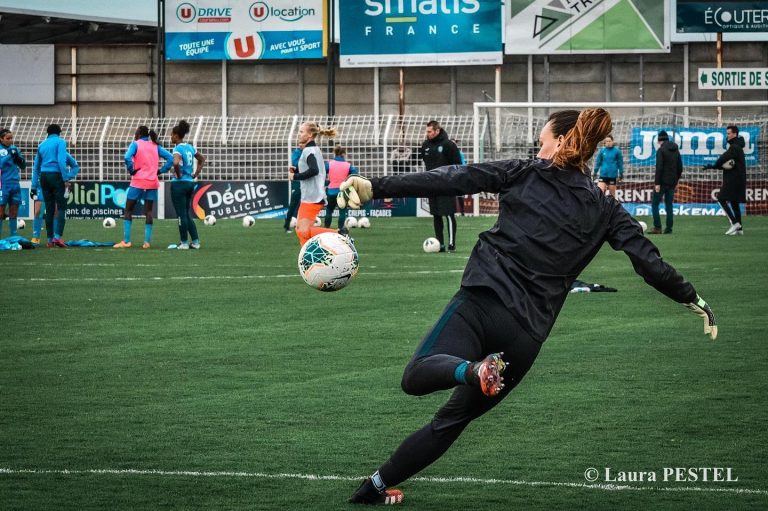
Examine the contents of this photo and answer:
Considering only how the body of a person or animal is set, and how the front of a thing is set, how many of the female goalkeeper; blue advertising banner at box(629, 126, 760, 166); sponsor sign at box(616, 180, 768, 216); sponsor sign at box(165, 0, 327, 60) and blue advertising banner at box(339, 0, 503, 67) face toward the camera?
4

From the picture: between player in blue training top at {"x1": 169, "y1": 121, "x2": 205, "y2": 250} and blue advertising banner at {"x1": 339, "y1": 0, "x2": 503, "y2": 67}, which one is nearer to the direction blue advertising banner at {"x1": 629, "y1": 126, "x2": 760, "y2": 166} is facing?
the player in blue training top

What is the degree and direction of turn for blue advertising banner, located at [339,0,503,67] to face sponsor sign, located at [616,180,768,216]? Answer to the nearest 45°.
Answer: approximately 45° to its left

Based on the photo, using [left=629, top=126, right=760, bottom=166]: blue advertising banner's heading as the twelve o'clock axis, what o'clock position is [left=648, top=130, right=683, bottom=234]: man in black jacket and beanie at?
The man in black jacket and beanie is roughly at 12 o'clock from the blue advertising banner.

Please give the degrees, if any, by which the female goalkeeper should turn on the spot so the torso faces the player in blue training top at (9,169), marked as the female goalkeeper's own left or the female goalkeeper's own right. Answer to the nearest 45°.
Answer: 0° — they already face them

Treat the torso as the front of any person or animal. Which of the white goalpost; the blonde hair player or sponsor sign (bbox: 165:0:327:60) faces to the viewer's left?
the blonde hair player

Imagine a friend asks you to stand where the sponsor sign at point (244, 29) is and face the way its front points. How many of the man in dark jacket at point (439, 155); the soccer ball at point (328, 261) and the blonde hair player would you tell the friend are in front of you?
3

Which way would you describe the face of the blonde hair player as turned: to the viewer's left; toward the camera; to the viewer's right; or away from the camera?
to the viewer's left

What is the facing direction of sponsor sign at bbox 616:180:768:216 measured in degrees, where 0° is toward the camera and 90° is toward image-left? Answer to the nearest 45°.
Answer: approximately 0°
